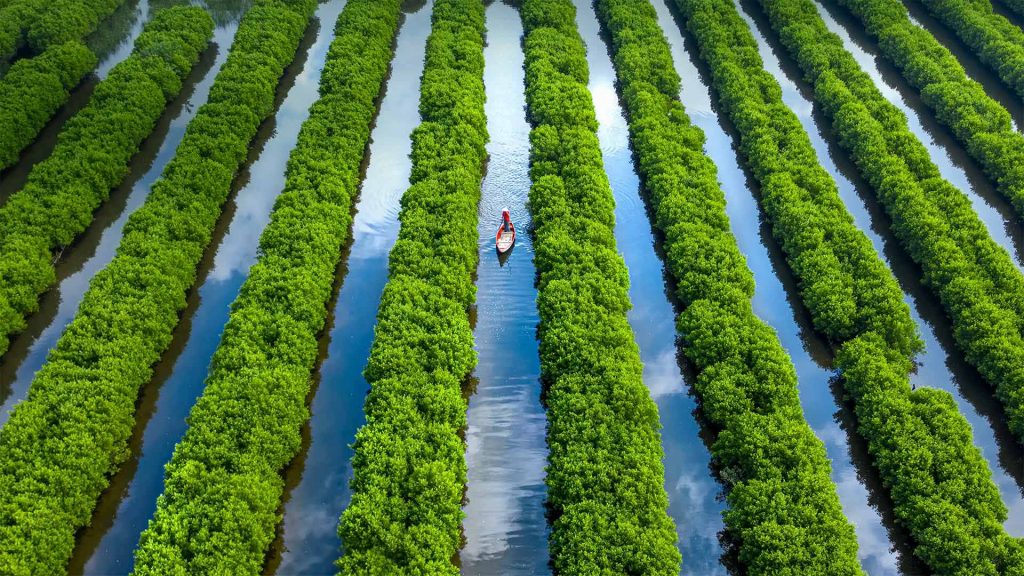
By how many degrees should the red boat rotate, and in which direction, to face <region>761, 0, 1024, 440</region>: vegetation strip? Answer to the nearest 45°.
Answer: approximately 90° to its left

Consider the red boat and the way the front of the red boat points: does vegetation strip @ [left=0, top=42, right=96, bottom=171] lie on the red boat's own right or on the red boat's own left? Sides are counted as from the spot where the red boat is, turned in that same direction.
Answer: on the red boat's own right

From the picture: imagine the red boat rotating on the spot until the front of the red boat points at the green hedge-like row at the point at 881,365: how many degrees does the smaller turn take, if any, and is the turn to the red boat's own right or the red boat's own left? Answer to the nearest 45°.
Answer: approximately 45° to the red boat's own left

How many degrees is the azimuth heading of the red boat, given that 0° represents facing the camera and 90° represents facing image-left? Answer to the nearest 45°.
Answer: approximately 0°

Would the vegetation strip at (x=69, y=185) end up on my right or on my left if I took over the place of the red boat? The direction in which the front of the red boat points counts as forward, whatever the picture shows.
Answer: on my right

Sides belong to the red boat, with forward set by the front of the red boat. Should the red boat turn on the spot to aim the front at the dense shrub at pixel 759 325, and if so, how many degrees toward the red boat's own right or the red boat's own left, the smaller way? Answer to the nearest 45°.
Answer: approximately 45° to the red boat's own left

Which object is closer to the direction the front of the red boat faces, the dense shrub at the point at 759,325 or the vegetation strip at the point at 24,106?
the dense shrub
